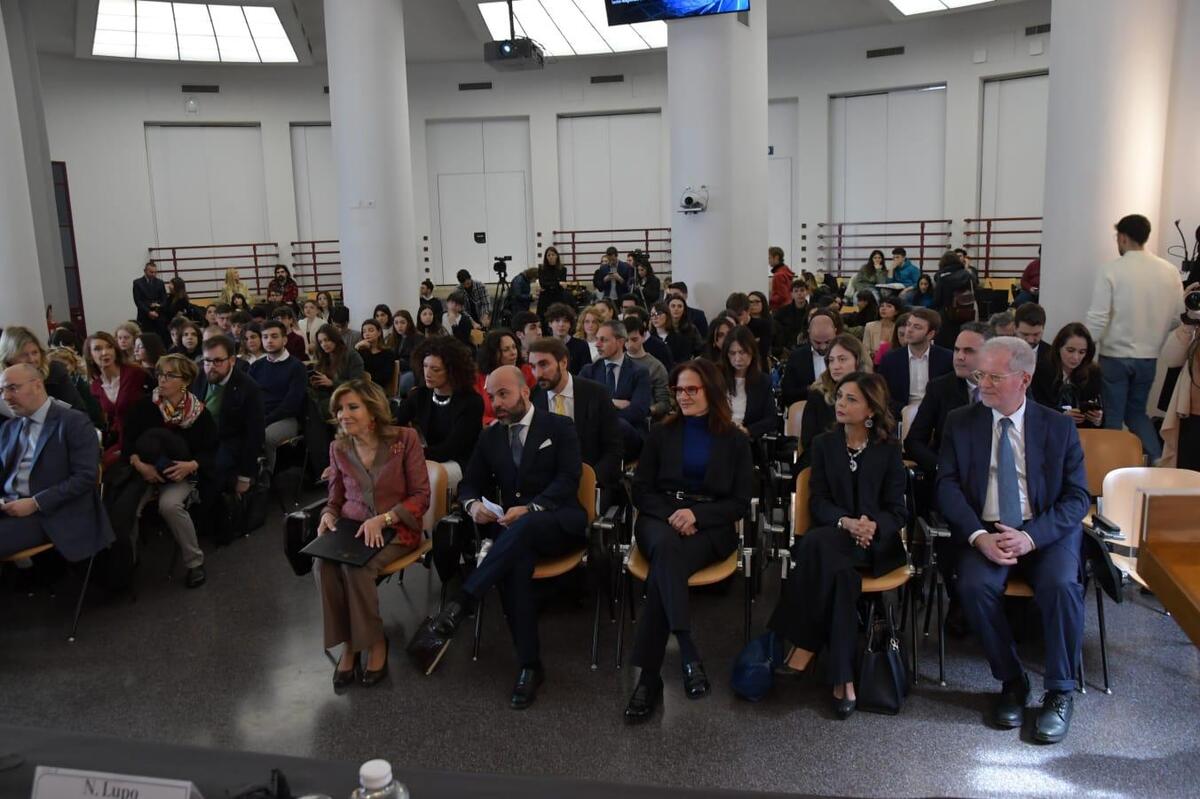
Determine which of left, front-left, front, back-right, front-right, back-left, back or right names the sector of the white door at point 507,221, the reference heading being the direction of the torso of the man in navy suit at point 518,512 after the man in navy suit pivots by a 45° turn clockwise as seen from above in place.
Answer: right

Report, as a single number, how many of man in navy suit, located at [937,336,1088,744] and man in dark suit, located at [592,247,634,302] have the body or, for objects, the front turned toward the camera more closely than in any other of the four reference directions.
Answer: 2

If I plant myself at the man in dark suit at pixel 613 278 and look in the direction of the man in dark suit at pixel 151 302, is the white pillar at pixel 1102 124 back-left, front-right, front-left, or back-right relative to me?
back-left

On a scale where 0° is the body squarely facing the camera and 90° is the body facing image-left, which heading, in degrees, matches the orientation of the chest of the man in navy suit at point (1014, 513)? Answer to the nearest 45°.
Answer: approximately 0°

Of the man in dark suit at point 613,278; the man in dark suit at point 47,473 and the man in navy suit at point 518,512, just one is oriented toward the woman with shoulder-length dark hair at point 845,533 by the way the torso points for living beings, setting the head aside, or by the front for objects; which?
the man in dark suit at point 613,278

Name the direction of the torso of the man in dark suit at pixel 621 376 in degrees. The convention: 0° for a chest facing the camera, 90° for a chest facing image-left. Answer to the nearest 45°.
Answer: approximately 45°

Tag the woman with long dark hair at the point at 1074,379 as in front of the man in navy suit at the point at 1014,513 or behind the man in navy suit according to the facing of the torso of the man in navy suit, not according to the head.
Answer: behind

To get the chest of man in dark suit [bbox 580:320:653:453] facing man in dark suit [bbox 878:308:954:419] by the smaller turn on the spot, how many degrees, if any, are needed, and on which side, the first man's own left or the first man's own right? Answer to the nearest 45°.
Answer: approximately 135° to the first man's own left

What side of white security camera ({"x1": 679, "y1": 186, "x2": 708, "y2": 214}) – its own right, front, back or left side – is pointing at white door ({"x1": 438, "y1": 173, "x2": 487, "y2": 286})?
right

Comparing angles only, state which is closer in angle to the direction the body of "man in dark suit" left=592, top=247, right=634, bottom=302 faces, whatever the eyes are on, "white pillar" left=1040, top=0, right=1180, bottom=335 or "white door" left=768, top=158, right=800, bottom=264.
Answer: the white pillar
